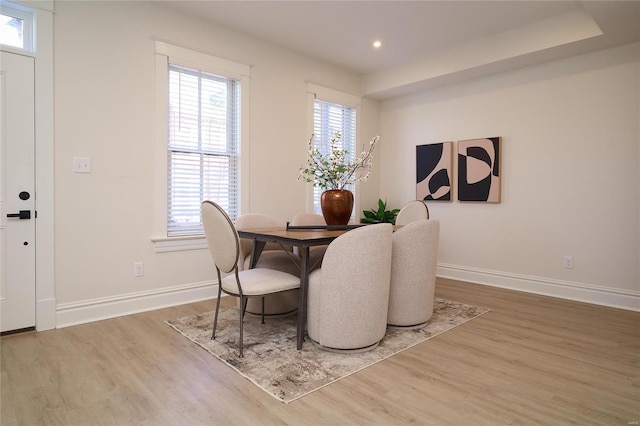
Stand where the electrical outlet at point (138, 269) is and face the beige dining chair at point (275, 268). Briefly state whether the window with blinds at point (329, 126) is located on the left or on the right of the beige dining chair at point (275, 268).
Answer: left

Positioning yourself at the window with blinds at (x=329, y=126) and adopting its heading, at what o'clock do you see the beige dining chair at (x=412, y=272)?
The beige dining chair is roughly at 1 o'clock from the window with blinds.

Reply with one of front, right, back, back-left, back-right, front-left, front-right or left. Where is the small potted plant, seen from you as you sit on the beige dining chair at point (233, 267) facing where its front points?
front

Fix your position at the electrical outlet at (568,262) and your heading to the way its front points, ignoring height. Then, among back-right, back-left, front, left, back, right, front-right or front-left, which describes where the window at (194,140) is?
front-right

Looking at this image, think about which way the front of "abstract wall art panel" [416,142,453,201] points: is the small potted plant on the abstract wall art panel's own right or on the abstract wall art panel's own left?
on the abstract wall art panel's own right

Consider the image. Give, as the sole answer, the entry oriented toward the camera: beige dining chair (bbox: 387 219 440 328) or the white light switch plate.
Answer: the white light switch plate

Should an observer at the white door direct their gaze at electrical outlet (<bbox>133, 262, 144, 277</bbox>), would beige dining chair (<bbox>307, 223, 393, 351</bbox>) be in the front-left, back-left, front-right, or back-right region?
front-right

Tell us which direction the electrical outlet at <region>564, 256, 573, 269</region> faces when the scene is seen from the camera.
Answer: facing the viewer

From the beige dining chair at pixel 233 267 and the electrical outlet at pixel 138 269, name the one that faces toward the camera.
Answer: the electrical outlet

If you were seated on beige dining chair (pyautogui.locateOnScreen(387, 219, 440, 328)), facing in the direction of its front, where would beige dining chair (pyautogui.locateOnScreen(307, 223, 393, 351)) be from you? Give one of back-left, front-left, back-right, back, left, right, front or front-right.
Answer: left

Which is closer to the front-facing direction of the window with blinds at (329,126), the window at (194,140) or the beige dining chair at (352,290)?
the beige dining chair

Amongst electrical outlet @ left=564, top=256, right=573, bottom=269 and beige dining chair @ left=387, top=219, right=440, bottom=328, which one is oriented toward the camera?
the electrical outlet

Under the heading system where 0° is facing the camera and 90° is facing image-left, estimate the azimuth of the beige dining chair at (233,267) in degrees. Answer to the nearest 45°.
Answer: approximately 225°

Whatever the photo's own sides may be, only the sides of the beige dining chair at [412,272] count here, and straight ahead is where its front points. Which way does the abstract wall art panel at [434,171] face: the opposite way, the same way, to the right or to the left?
to the left

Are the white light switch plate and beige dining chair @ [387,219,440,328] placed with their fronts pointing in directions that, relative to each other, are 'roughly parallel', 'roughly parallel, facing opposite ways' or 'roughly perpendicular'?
roughly parallel, facing opposite ways

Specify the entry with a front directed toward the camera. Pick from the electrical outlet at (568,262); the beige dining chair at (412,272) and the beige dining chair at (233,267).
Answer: the electrical outlet

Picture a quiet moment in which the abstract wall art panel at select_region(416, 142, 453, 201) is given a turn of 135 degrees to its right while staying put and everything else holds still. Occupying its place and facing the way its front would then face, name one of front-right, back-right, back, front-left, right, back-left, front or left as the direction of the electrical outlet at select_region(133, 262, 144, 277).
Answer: back-left

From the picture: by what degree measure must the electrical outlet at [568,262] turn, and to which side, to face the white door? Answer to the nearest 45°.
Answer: approximately 45° to its right

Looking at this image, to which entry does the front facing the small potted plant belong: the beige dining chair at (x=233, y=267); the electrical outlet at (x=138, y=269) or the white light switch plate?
the beige dining chair
